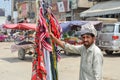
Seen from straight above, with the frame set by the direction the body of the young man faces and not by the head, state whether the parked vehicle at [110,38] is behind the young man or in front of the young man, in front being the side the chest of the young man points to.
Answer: behind

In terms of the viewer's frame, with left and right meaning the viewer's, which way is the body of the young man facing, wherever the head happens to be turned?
facing the viewer and to the left of the viewer

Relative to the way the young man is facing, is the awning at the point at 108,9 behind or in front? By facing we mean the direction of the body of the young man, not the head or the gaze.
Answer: behind

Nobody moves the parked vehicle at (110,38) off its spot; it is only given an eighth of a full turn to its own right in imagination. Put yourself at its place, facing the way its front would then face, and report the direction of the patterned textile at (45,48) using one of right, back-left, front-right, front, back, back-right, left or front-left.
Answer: right
